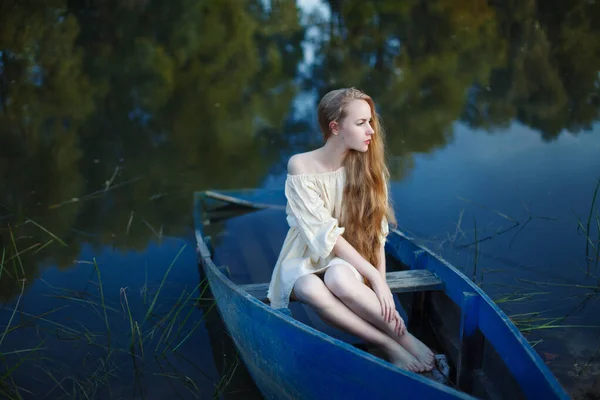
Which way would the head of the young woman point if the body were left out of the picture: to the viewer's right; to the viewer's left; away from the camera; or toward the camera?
to the viewer's right

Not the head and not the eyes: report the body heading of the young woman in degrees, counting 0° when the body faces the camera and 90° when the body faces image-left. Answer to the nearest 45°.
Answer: approximately 315°
